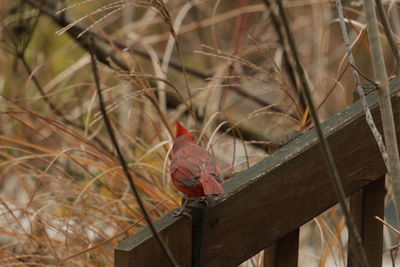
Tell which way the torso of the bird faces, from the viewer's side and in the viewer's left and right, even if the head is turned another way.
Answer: facing away from the viewer and to the left of the viewer

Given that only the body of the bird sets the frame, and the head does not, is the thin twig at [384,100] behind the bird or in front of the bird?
behind

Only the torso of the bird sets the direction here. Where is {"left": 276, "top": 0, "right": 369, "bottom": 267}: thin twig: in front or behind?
behind
